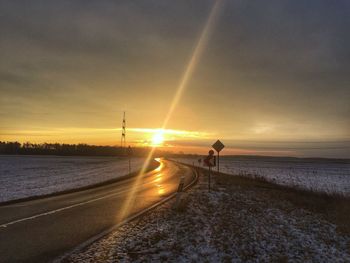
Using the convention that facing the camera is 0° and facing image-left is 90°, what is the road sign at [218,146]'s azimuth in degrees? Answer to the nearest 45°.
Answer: approximately 0°
